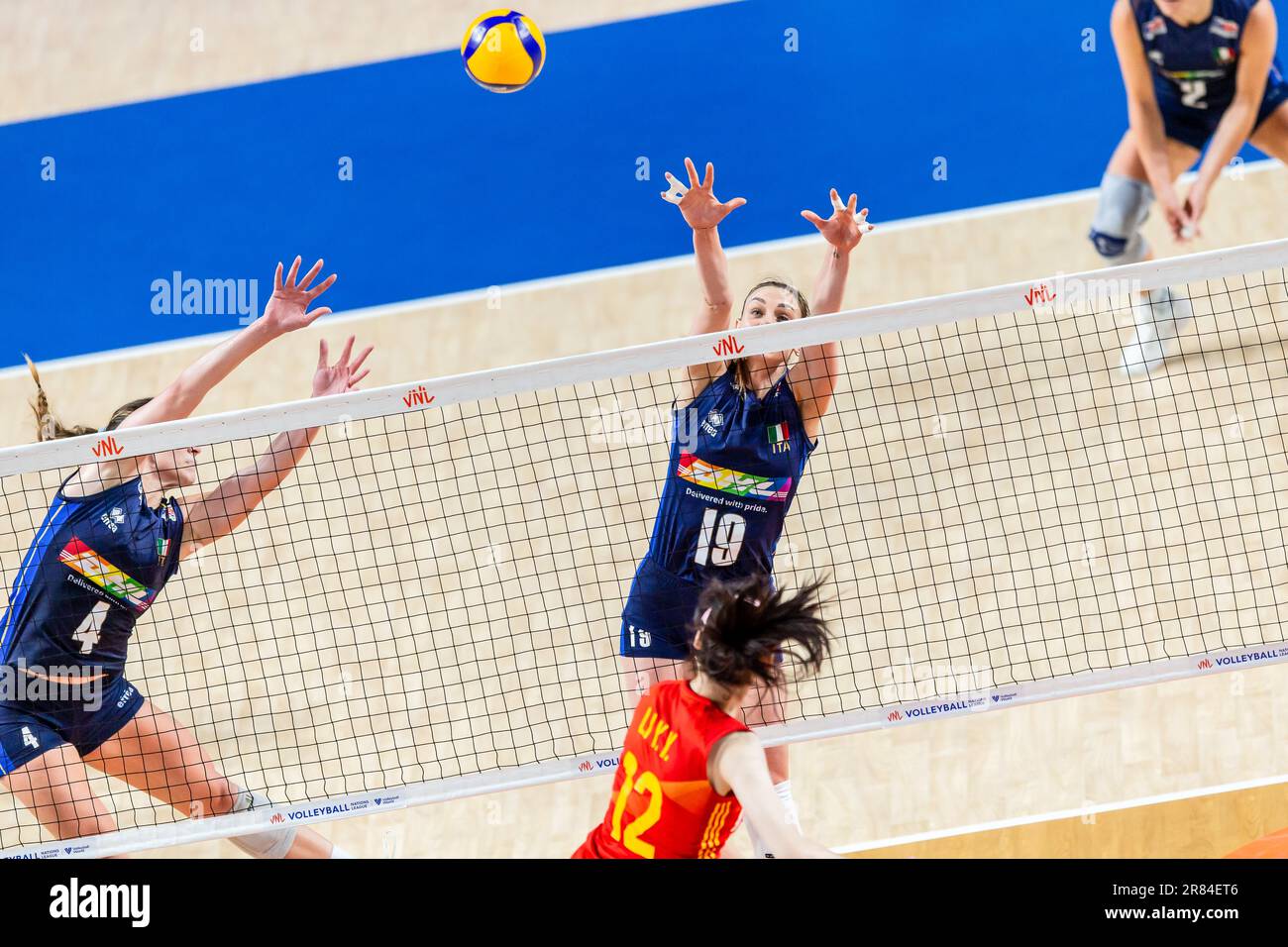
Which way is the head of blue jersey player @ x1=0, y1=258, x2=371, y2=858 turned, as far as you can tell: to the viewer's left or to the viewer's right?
to the viewer's right

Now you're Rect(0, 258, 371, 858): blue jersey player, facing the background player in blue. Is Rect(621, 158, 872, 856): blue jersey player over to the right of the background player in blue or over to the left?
right

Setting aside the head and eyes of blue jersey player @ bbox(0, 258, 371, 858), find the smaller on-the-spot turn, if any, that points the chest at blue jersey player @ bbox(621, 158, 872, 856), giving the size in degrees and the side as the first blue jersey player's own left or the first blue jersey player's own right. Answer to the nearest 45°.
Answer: approximately 45° to the first blue jersey player's own left

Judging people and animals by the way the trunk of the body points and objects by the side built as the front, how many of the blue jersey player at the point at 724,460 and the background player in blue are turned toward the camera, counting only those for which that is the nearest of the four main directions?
2

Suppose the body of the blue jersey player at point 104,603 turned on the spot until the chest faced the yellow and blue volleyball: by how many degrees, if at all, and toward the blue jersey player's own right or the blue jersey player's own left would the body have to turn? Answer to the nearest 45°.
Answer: approximately 90° to the blue jersey player's own left

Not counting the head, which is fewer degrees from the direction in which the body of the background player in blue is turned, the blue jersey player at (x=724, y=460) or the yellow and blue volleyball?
the blue jersey player
